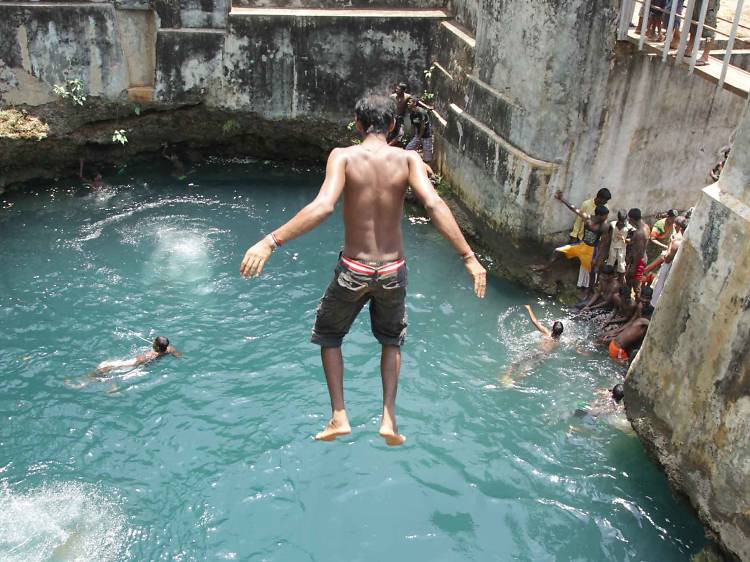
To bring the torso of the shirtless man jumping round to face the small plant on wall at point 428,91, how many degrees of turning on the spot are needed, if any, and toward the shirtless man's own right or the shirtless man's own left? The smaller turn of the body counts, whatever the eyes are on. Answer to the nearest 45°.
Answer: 0° — they already face it

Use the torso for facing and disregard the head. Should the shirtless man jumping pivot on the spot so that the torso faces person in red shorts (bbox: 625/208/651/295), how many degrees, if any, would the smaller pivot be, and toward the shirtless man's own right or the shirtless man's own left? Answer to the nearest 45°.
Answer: approximately 45° to the shirtless man's own right

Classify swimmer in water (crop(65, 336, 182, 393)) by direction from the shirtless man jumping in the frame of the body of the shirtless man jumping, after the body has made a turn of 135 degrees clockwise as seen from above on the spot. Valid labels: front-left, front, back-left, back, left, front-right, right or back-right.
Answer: back

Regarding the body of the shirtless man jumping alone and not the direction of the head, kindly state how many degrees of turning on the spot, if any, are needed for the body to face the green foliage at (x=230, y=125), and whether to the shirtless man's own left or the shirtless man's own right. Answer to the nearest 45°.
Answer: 0° — they already face it

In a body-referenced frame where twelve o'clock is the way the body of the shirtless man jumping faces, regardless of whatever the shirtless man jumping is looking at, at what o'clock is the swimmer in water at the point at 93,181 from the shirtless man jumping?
The swimmer in water is roughly at 11 o'clock from the shirtless man jumping.

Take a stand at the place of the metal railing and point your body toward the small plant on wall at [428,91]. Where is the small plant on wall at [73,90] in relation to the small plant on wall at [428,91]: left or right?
left

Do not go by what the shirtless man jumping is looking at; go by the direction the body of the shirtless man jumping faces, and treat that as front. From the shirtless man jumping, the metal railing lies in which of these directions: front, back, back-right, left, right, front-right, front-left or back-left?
front-right

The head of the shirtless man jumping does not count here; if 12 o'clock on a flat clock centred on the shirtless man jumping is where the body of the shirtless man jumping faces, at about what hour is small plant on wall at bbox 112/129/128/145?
The small plant on wall is roughly at 11 o'clock from the shirtless man jumping.

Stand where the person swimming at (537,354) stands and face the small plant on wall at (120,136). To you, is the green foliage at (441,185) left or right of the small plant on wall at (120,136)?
right

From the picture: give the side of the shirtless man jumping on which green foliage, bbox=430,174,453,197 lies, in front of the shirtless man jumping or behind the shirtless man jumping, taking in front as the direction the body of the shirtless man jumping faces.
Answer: in front

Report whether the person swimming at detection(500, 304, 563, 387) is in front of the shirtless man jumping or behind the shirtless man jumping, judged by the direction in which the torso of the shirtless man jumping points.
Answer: in front

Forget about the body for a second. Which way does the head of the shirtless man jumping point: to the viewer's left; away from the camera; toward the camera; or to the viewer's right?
away from the camera

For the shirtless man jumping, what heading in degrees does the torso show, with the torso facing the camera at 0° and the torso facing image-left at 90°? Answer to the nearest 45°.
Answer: approximately 180°
